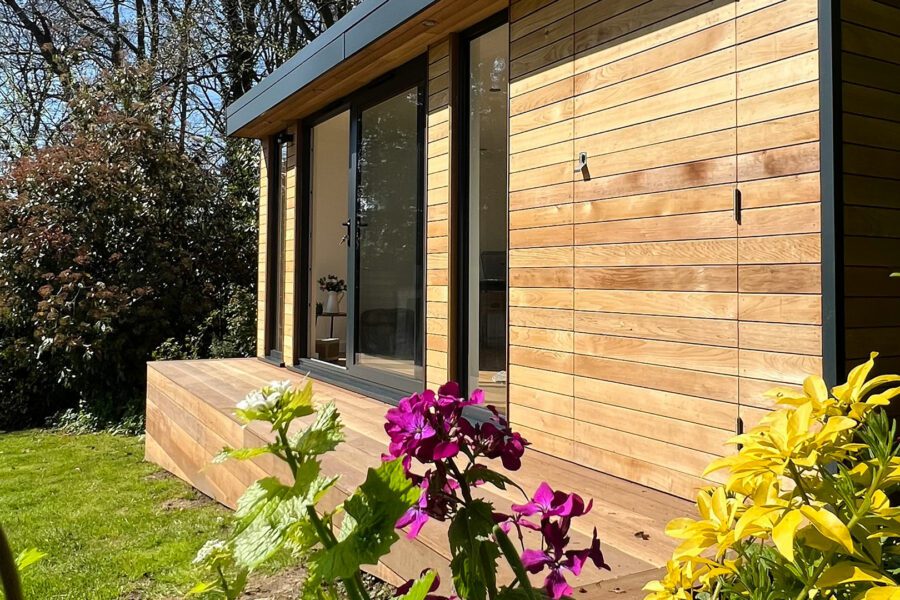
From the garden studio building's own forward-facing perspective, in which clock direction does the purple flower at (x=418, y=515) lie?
The purple flower is roughly at 11 o'clock from the garden studio building.

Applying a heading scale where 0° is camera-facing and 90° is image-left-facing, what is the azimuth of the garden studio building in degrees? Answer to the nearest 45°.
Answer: approximately 45°

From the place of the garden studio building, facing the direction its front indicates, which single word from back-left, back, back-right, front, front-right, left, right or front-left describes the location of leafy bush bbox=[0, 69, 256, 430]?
right

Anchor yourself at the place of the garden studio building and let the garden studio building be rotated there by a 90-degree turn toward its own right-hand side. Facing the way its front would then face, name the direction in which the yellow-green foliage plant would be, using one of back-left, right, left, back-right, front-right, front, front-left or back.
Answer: back-left

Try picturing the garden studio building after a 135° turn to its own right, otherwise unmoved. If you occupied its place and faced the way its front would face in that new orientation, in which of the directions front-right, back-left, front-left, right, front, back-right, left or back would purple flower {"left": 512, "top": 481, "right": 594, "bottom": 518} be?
back

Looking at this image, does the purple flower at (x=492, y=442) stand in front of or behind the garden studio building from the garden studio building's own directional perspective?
in front

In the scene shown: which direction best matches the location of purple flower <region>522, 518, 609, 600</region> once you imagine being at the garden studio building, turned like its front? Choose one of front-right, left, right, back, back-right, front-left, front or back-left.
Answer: front-left

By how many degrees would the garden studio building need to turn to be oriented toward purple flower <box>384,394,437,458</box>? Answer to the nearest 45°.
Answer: approximately 45° to its left
